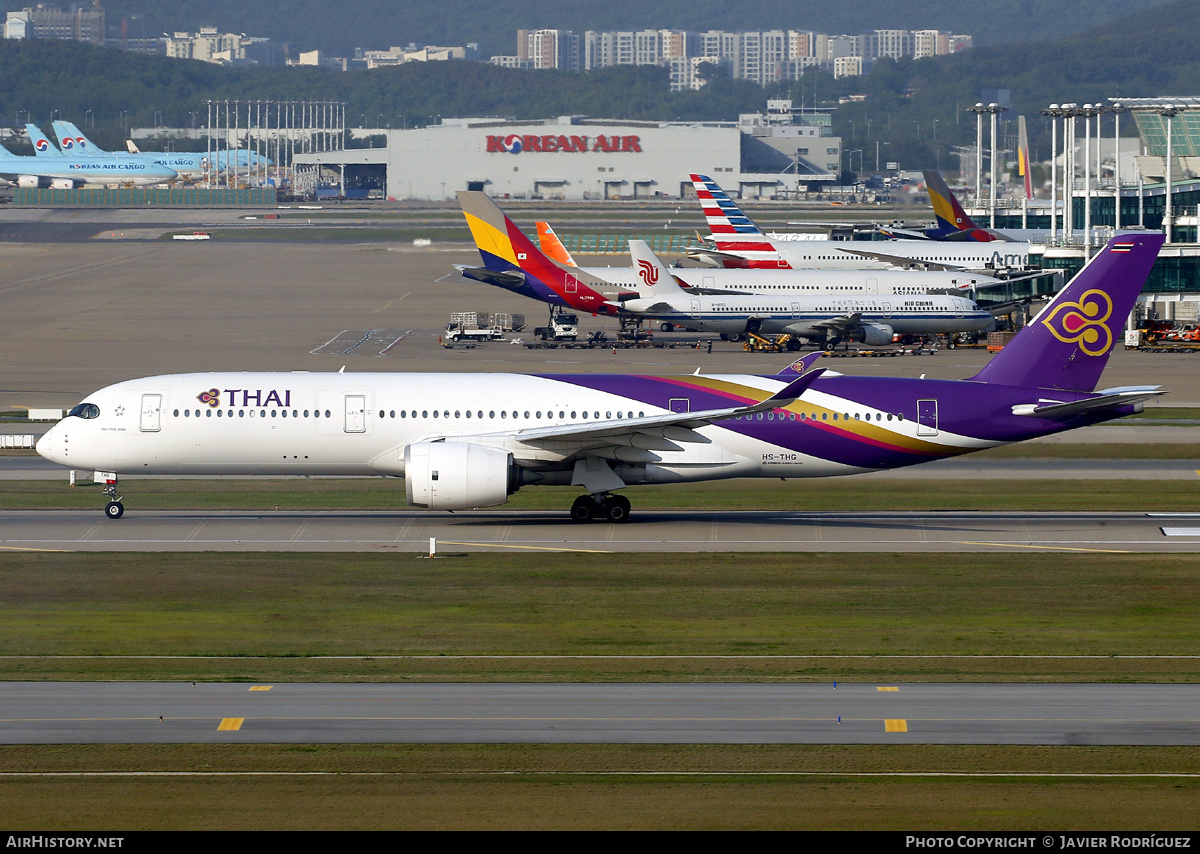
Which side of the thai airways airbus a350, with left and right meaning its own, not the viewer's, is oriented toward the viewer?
left
